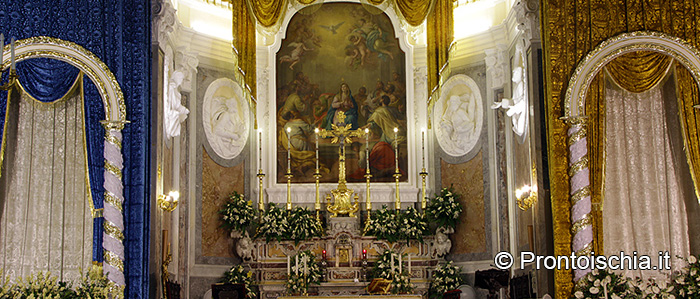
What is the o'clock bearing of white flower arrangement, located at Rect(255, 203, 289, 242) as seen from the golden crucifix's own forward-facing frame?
The white flower arrangement is roughly at 2 o'clock from the golden crucifix.

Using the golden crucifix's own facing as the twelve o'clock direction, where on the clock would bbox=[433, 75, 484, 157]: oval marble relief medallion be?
The oval marble relief medallion is roughly at 9 o'clock from the golden crucifix.

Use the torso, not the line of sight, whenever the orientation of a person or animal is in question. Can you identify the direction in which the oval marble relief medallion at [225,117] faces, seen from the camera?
facing the viewer and to the right of the viewer

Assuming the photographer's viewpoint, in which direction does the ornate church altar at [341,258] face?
facing the viewer

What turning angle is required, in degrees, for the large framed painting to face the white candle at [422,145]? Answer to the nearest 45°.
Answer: approximately 90° to its left

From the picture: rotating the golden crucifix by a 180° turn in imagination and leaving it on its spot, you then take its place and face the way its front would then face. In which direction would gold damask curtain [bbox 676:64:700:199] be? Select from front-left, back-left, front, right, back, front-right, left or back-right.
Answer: back-right

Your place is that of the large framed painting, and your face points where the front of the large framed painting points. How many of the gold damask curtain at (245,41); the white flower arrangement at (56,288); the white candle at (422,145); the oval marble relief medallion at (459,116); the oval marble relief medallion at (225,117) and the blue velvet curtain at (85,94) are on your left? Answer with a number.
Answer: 2

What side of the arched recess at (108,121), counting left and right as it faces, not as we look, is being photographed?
front

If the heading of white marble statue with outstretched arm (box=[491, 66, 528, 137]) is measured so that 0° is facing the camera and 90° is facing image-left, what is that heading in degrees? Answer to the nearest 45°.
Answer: approximately 90°

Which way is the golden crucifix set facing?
toward the camera
